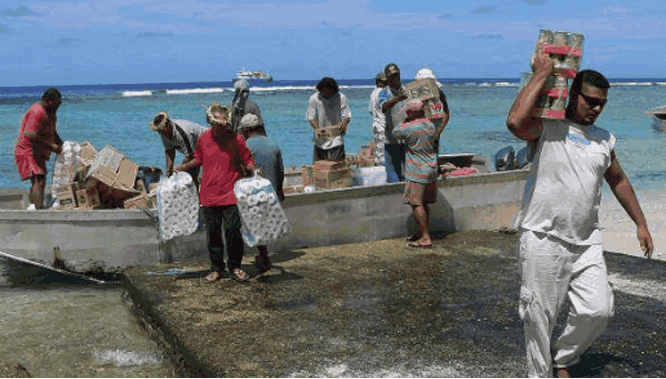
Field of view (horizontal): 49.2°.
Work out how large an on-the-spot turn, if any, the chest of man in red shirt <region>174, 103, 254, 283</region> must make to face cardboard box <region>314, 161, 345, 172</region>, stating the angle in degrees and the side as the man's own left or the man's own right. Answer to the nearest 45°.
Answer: approximately 135° to the man's own left

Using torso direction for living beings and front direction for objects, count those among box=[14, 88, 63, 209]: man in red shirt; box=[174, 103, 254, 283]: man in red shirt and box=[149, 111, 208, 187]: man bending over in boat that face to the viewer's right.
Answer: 1

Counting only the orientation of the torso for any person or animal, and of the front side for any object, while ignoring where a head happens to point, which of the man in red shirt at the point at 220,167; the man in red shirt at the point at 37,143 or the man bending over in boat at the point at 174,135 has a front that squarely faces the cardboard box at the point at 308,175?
the man in red shirt at the point at 37,143

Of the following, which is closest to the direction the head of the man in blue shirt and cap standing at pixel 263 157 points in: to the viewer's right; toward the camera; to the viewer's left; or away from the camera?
away from the camera

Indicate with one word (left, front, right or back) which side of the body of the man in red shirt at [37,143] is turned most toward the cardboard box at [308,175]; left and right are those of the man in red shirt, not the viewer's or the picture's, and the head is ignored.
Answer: front

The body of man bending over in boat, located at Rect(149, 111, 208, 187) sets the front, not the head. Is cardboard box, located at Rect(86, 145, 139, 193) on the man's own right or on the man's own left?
on the man's own right

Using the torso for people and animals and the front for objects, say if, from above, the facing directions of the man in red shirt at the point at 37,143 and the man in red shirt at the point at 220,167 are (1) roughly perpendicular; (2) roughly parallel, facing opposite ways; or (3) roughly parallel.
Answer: roughly perpendicular

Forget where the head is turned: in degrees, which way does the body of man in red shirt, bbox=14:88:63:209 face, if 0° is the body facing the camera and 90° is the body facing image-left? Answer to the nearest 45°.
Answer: approximately 270°

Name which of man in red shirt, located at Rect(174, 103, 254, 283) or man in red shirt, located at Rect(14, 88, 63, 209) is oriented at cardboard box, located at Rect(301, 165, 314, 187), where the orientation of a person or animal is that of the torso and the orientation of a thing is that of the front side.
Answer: man in red shirt, located at Rect(14, 88, 63, 209)

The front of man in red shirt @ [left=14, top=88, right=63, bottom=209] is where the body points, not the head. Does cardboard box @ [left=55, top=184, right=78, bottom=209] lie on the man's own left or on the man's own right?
on the man's own right
